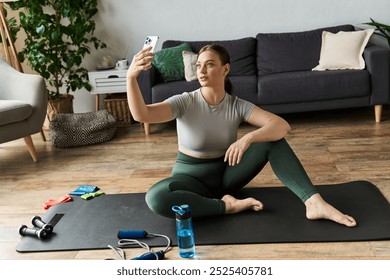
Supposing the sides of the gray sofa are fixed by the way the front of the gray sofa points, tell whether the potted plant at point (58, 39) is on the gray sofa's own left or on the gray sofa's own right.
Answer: on the gray sofa's own right

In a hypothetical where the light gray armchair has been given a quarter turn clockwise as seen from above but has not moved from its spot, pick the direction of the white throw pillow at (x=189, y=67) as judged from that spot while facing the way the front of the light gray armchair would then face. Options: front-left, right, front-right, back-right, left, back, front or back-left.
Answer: back-left

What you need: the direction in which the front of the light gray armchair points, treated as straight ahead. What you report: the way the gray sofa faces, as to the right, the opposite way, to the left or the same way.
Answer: to the right

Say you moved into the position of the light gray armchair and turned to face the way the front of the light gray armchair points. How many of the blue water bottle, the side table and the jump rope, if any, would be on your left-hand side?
1

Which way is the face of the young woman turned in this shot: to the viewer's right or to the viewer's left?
to the viewer's left

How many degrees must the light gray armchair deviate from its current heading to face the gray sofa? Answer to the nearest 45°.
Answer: approximately 45° to its left

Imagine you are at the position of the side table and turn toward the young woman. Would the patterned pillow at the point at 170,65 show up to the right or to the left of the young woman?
left

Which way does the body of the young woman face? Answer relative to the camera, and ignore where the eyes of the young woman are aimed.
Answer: toward the camera

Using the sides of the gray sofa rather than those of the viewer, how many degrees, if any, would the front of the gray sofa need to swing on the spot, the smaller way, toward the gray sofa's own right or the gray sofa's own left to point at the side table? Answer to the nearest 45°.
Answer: approximately 90° to the gray sofa's own right

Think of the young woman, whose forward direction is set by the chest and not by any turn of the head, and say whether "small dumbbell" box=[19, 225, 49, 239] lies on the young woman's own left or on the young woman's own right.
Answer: on the young woman's own right

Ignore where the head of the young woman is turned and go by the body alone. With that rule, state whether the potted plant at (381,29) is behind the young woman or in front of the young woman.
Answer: behind

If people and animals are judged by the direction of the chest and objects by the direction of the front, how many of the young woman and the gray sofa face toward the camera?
2

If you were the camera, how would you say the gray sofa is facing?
facing the viewer

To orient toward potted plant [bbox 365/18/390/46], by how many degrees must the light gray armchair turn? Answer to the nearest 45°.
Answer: approximately 45° to its left

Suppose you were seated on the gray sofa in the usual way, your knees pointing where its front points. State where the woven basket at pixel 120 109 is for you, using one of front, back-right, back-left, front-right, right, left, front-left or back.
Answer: right

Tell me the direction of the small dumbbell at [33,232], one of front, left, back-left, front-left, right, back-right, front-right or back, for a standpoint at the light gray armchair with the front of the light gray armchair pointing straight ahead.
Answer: front-right

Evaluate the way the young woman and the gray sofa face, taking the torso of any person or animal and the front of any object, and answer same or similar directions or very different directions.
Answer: same or similar directions

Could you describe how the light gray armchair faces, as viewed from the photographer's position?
facing the viewer and to the right of the viewer
